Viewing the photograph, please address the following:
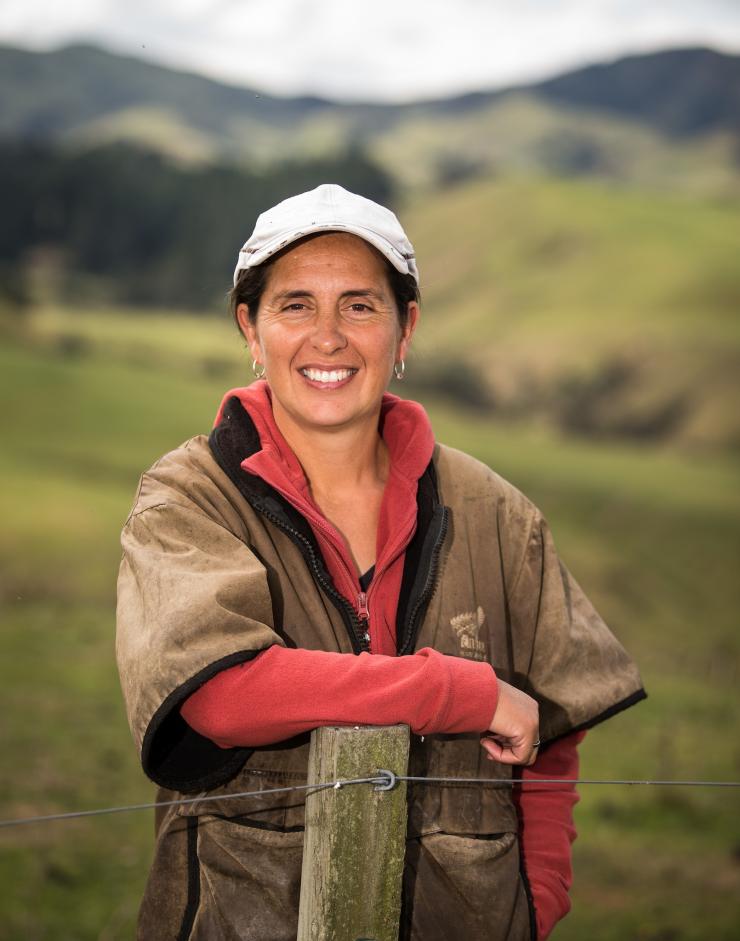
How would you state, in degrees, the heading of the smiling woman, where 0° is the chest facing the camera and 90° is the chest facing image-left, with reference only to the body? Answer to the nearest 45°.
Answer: approximately 0°
